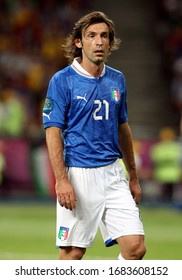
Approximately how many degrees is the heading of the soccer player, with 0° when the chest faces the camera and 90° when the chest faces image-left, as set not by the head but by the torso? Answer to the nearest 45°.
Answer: approximately 315°
